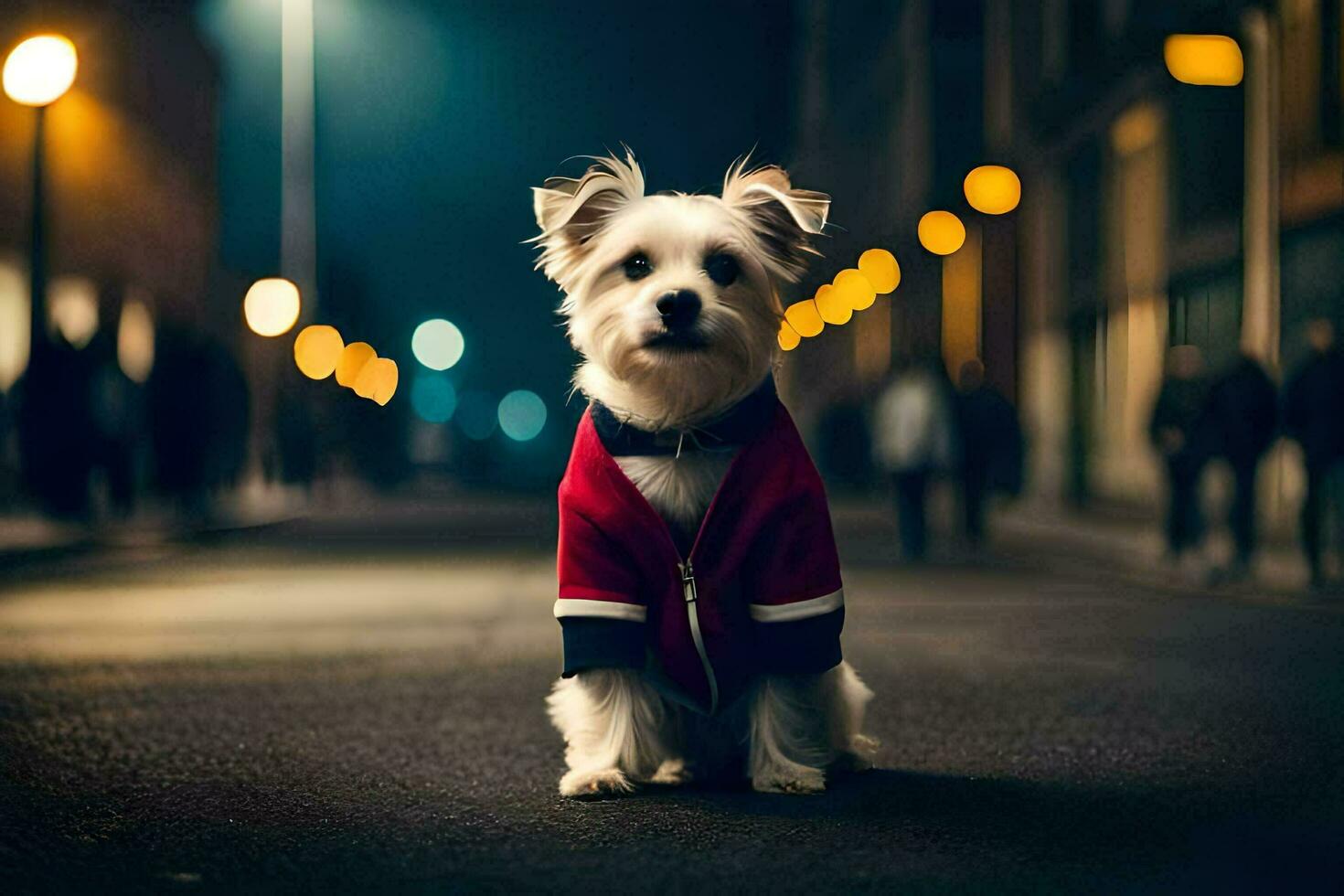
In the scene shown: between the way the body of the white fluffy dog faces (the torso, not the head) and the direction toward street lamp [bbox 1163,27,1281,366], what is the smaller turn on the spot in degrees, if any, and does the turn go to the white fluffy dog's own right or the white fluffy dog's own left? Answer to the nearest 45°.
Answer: approximately 135° to the white fluffy dog's own left

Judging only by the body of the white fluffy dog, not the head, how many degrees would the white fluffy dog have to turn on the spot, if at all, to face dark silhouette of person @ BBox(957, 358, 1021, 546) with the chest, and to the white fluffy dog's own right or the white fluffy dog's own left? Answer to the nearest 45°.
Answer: approximately 180°

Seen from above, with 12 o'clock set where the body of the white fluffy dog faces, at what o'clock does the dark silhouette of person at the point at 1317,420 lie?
The dark silhouette of person is roughly at 7 o'clock from the white fluffy dog.

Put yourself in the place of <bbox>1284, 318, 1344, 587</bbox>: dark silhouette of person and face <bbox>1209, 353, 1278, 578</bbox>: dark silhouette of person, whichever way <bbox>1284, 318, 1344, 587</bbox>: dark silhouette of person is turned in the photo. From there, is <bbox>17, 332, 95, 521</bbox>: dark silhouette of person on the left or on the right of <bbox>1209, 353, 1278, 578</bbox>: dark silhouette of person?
left

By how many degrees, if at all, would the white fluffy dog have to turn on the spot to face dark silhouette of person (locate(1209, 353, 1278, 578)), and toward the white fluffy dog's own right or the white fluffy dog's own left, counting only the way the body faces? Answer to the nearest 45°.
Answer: approximately 135° to the white fluffy dog's own left

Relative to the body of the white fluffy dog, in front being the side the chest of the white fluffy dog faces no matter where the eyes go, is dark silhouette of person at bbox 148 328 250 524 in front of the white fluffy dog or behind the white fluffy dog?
behind

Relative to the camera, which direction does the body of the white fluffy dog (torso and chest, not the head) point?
toward the camera

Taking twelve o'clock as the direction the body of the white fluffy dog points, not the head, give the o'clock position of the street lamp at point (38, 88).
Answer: The street lamp is roughly at 5 o'clock from the white fluffy dog.

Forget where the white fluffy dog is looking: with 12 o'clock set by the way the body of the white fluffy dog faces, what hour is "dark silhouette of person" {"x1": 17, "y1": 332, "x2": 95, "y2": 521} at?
The dark silhouette of person is roughly at 5 o'clock from the white fluffy dog.

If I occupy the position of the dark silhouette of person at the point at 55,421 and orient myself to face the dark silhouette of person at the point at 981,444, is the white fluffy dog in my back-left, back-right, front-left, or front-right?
front-right

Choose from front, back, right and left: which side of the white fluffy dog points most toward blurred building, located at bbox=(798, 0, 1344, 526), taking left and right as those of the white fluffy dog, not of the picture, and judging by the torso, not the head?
back

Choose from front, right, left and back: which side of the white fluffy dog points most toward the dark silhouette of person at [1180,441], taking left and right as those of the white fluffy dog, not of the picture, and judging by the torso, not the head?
back
